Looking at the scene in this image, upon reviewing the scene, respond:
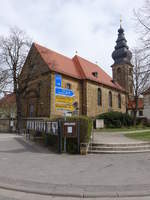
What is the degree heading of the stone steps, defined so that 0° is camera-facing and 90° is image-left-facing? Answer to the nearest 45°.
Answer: approximately 0°

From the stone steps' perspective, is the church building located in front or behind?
behind

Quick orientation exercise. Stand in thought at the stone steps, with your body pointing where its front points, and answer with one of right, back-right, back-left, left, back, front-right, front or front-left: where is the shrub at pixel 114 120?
back

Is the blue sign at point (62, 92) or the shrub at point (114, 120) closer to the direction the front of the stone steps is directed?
the blue sign

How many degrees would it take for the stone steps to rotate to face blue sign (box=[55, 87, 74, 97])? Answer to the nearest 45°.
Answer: approximately 90° to its right
